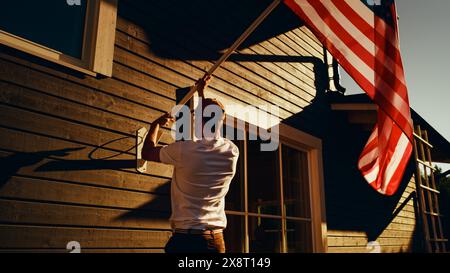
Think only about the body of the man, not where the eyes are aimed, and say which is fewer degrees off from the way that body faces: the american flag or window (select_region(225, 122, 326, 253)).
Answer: the window

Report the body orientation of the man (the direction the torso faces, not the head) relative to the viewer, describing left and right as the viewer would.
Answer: facing away from the viewer and to the left of the viewer

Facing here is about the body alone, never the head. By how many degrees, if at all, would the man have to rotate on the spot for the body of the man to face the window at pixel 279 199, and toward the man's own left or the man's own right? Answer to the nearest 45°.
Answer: approximately 90° to the man's own right

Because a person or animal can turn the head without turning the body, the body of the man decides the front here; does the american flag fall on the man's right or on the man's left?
on the man's right
